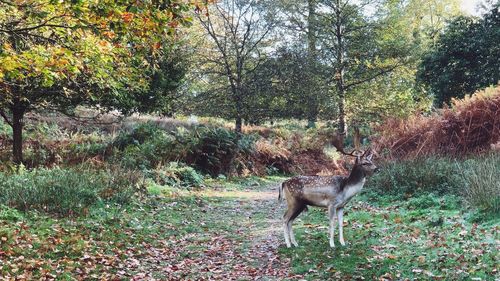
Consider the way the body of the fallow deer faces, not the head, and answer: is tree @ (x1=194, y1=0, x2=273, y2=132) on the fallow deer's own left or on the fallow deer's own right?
on the fallow deer's own left

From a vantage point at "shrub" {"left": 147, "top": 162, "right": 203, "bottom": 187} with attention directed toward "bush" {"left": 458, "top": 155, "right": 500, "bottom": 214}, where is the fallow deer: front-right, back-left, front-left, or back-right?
front-right

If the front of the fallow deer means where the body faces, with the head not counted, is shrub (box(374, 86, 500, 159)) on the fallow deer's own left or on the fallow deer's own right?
on the fallow deer's own left

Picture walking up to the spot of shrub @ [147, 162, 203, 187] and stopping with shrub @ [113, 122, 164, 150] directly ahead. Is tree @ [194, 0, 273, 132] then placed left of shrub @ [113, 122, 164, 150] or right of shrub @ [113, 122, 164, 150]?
right

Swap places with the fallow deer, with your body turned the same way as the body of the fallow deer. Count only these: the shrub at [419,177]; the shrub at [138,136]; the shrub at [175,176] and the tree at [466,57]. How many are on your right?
0

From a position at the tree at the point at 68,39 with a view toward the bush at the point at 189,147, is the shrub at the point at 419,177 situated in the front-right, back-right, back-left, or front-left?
front-right

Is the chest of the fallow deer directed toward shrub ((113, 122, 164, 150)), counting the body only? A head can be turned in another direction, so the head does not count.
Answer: no

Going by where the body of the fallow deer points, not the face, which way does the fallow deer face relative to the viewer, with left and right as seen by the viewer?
facing to the right of the viewer

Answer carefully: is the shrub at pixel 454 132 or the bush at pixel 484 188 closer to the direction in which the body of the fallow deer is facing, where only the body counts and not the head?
the bush

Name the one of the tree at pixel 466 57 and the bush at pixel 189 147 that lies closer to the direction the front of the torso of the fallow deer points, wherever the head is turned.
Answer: the tree

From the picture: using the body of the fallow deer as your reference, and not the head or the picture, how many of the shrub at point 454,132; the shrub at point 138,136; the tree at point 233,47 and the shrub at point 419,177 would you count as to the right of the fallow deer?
0

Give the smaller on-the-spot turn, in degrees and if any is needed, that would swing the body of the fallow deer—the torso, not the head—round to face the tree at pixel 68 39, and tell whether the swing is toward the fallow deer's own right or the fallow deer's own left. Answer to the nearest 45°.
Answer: approximately 180°

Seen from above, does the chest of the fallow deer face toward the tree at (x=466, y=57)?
no

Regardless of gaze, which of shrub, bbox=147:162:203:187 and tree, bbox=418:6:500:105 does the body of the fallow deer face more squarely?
the tree
